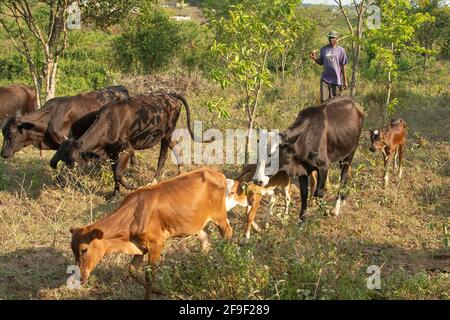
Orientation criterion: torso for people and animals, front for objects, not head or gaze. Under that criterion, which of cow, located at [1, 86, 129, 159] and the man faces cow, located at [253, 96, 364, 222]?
the man

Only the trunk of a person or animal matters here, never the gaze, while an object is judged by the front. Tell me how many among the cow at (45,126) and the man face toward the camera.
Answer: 1

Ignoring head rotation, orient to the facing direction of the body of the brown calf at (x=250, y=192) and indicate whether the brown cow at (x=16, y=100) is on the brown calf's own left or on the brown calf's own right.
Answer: on the brown calf's own right

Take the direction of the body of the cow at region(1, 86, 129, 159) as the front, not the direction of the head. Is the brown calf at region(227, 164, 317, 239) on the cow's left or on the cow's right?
on the cow's left

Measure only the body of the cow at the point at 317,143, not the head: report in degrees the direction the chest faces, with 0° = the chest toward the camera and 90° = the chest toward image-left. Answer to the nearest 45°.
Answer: approximately 45°

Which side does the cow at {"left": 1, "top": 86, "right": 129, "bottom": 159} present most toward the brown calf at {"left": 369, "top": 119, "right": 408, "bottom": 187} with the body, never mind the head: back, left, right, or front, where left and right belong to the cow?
back

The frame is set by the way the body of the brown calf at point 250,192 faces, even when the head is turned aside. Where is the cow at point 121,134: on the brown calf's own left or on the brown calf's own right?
on the brown calf's own right

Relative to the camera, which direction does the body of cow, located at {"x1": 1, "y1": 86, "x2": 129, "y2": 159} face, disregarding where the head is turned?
to the viewer's left

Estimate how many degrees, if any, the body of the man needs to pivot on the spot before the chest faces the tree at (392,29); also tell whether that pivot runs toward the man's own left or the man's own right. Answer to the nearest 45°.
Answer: approximately 135° to the man's own left
